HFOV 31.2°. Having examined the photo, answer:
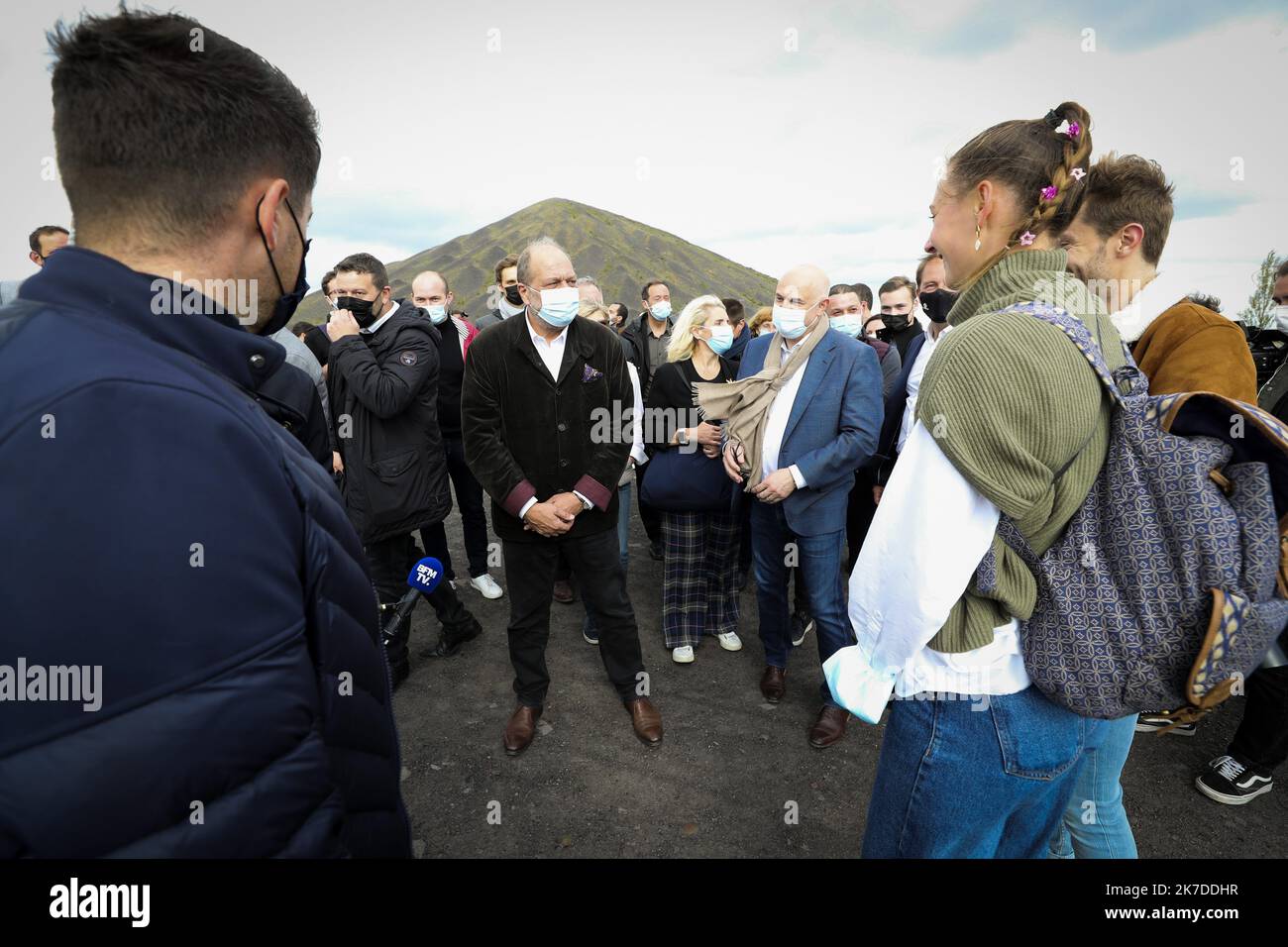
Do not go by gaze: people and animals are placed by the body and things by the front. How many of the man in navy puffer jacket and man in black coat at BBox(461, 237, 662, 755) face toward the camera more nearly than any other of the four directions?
1

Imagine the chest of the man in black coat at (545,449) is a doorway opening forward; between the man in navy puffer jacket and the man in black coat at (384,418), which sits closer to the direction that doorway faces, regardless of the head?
the man in navy puffer jacket

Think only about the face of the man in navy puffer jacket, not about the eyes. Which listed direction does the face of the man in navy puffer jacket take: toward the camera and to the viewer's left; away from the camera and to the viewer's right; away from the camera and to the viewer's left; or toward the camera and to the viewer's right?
away from the camera and to the viewer's right

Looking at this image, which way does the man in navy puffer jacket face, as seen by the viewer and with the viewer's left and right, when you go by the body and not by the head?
facing away from the viewer and to the right of the viewer

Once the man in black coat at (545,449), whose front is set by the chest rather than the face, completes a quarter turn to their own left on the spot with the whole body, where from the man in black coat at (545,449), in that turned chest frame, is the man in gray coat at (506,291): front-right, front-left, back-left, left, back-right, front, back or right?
left
